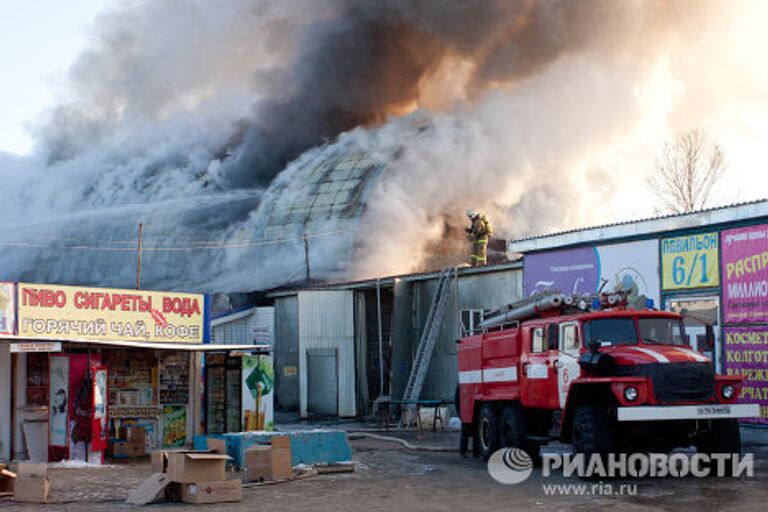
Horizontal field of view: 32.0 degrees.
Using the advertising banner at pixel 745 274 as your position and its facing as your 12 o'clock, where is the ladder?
The ladder is roughly at 3 o'clock from the advertising banner.

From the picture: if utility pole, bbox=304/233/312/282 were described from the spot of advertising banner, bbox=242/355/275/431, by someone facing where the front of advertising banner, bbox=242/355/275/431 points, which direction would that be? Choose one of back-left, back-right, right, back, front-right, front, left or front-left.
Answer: back

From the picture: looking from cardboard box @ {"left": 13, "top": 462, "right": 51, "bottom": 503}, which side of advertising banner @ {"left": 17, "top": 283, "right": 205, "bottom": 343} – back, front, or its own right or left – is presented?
front

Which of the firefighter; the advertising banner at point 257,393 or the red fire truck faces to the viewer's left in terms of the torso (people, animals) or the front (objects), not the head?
the firefighter

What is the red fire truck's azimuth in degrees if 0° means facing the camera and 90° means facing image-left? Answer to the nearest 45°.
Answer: approximately 315°

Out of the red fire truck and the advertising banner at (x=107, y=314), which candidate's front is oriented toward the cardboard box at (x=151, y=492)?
the advertising banner

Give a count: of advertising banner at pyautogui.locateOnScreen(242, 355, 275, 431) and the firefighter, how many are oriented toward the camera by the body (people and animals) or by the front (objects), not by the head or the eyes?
1

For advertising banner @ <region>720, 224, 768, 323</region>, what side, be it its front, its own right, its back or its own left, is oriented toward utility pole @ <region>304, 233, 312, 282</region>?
right

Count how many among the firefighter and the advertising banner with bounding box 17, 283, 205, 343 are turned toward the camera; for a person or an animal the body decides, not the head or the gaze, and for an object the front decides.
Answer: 1

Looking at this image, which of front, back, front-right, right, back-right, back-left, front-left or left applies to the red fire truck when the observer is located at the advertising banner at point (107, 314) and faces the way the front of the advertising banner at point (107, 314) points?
front-left

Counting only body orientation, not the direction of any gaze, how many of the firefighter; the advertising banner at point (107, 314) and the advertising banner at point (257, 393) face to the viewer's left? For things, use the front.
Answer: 1

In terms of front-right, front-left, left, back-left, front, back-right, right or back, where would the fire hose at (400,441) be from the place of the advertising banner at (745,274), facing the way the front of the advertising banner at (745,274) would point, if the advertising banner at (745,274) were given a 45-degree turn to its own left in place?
right

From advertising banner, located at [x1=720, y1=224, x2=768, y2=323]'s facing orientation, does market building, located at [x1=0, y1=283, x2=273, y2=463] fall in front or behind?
in front
